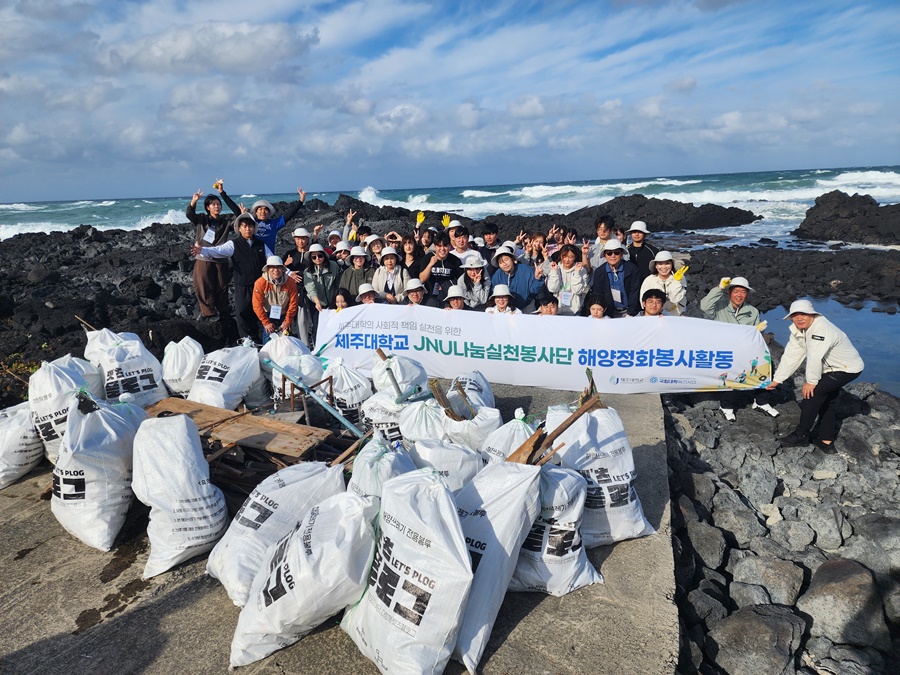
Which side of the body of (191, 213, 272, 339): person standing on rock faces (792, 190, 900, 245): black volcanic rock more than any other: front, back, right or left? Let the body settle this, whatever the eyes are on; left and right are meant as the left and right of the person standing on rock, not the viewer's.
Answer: left

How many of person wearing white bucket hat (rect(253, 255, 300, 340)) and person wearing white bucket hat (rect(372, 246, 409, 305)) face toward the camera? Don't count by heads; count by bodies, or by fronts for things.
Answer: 2

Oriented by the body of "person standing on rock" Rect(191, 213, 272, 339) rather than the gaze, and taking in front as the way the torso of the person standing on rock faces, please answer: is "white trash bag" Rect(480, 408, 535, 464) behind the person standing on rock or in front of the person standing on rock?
in front

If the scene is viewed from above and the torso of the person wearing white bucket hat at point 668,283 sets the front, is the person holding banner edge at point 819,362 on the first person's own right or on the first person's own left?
on the first person's own left

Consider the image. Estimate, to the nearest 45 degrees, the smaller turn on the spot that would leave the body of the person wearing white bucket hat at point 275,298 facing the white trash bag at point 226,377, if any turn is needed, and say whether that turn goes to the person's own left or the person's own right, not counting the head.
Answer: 0° — they already face it

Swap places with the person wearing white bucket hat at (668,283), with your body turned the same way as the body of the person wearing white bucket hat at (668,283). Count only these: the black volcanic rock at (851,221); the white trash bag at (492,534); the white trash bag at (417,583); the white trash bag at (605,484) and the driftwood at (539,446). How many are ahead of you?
4

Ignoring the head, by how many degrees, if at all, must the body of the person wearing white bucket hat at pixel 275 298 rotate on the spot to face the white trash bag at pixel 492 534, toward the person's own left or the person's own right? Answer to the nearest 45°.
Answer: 0° — they already face it
